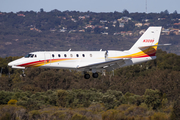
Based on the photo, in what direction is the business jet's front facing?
to the viewer's left
